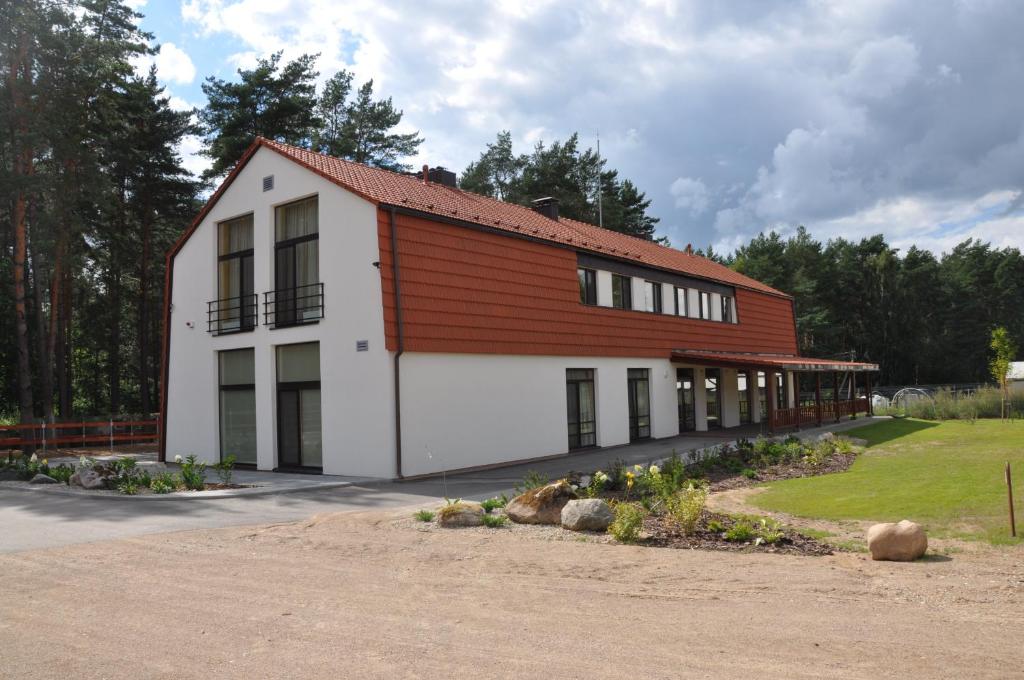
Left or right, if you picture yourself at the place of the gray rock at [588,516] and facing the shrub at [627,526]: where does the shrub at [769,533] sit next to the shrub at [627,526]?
left
